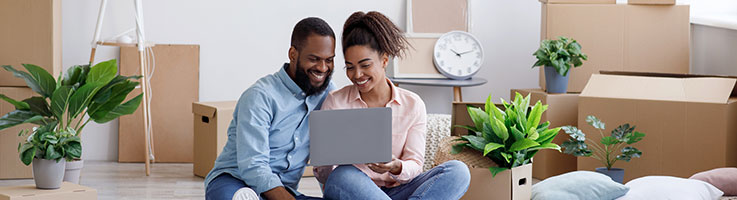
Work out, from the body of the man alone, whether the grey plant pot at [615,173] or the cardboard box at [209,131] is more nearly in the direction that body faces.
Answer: the grey plant pot

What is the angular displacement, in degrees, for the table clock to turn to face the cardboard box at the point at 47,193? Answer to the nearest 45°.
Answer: approximately 45° to its right

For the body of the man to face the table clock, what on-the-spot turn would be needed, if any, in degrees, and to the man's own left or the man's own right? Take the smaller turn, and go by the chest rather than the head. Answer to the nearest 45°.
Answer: approximately 90° to the man's own left

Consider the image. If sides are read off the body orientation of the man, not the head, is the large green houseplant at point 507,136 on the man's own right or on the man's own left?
on the man's own left

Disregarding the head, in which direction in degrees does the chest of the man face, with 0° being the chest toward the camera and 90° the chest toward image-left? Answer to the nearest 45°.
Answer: approximately 315°

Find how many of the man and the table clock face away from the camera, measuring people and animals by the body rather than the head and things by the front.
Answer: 0

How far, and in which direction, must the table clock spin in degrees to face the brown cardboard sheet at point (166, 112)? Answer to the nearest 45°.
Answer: approximately 90° to its right

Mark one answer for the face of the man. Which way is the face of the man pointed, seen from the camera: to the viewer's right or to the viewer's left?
to the viewer's right

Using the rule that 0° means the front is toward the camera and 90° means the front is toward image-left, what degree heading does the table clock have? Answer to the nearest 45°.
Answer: approximately 0°

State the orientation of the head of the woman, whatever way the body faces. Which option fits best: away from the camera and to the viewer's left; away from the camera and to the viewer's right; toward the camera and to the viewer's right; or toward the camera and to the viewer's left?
toward the camera and to the viewer's left

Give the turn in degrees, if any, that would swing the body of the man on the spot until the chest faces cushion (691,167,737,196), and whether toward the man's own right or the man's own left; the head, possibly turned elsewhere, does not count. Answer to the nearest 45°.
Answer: approximately 45° to the man's own left

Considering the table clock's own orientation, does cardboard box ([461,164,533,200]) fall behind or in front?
in front

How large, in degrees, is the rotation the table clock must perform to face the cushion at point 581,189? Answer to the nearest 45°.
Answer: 0° — it already faces it
